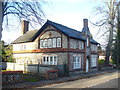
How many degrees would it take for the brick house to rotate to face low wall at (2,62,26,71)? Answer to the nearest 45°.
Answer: approximately 45° to its right
